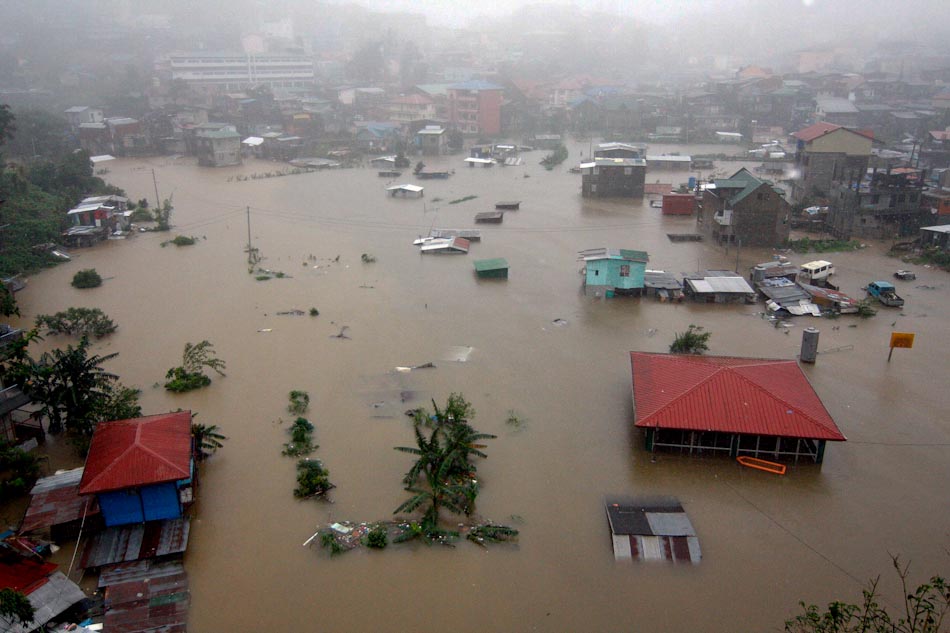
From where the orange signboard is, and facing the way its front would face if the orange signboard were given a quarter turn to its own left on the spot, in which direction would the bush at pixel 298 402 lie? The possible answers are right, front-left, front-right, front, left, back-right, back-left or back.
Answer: back-right

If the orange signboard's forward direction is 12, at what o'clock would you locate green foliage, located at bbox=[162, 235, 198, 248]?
The green foliage is roughly at 3 o'clock from the orange signboard.

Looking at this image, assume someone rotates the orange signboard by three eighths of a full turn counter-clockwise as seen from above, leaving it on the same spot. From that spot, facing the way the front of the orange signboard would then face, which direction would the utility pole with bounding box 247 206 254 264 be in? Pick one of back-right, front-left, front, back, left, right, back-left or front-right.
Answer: back-left

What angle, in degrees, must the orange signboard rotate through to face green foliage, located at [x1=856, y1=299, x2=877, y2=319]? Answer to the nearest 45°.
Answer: approximately 180°

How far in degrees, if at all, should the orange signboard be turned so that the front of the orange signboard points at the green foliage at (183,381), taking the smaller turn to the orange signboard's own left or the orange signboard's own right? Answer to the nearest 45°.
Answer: approximately 45° to the orange signboard's own right

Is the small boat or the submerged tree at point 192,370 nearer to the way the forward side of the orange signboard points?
the small boat

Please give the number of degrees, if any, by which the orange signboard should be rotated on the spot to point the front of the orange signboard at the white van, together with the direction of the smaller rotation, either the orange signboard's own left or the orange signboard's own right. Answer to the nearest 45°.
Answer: approximately 135° to the orange signboard's own right

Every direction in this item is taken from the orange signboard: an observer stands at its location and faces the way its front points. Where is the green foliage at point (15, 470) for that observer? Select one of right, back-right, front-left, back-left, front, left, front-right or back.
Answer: front-right

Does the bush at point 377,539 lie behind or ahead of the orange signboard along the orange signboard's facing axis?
ahead

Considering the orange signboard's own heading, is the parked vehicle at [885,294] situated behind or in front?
behind

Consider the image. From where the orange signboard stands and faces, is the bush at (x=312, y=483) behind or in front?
in front

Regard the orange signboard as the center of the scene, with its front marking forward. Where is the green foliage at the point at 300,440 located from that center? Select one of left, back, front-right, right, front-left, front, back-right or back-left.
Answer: front-right

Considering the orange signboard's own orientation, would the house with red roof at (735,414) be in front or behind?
in front

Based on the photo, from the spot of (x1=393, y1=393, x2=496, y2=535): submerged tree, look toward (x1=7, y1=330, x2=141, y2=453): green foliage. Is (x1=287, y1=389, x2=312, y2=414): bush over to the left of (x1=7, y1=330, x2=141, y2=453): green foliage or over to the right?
right

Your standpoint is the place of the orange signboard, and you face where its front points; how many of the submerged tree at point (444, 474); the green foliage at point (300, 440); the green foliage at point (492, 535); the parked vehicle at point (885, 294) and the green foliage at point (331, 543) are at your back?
1

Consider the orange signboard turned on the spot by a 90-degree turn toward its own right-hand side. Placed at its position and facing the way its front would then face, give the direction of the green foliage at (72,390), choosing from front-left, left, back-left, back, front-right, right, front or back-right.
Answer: front-left

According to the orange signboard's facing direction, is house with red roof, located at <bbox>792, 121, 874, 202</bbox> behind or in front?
behind

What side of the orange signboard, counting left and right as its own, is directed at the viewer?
front

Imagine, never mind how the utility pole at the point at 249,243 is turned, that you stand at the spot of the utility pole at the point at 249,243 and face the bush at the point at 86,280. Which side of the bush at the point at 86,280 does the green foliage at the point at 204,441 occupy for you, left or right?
left
